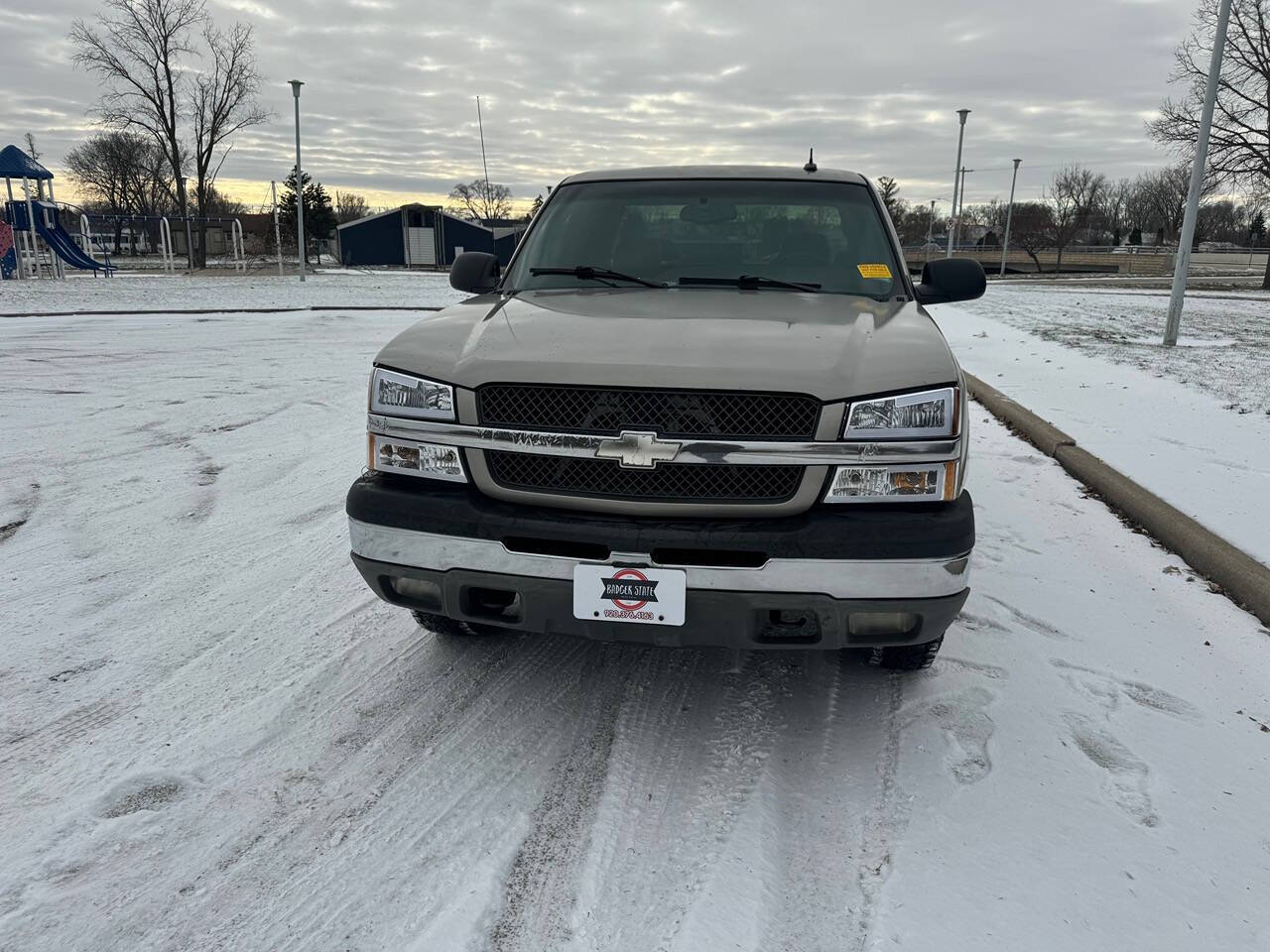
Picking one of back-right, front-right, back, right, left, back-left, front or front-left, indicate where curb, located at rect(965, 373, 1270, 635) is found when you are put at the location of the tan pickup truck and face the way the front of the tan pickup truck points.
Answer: back-left

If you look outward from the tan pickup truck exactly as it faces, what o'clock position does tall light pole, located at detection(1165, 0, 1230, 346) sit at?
The tall light pole is roughly at 7 o'clock from the tan pickup truck.

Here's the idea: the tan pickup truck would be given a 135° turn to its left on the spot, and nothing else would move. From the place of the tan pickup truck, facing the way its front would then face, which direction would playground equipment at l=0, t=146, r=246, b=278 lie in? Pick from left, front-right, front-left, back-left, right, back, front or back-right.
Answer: left

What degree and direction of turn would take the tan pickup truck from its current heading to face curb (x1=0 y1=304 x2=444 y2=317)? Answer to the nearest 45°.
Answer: approximately 135° to its right

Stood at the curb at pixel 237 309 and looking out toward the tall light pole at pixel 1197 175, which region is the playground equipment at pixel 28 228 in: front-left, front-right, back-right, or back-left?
back-left

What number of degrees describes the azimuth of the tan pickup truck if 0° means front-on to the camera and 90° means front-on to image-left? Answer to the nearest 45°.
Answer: approximately 0°
